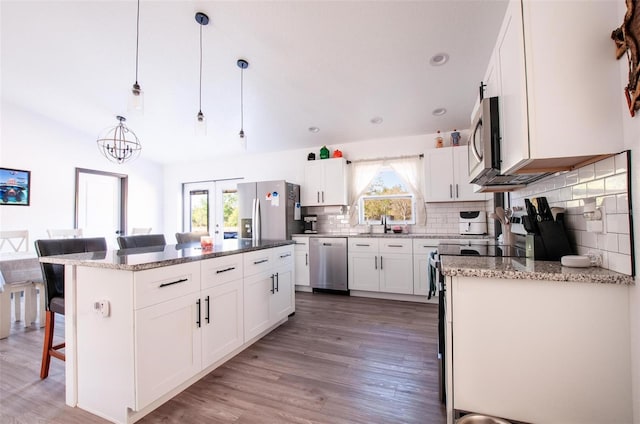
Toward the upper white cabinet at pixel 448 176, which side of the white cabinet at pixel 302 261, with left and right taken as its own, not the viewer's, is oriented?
left

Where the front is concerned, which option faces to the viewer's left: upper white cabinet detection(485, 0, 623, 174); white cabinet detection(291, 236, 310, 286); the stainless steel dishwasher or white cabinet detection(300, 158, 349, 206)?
the upper white cabinet

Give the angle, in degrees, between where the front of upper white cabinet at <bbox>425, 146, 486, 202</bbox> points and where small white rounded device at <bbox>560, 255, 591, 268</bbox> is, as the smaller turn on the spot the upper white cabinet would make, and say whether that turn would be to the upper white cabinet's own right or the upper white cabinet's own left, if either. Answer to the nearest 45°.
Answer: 0° — it already faces it

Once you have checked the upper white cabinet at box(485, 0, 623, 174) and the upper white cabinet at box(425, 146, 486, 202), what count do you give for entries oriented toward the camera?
1

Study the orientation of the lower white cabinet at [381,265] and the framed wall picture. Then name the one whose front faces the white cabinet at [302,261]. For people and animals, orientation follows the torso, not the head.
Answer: the framed wall picture

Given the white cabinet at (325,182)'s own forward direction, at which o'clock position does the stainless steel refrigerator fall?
The stainless steel refrigerator is roughly at 3 o'clock from the white cabinet.

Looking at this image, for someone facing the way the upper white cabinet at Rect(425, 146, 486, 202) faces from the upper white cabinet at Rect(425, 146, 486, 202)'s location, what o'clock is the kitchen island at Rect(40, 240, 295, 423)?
The kitchen island is roughly at 1 o'clock from the upper white cabinet.

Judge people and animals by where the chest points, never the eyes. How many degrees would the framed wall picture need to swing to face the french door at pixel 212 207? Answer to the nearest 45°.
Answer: approximately 45° to its left

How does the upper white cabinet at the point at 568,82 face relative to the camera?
to the viewer's left
